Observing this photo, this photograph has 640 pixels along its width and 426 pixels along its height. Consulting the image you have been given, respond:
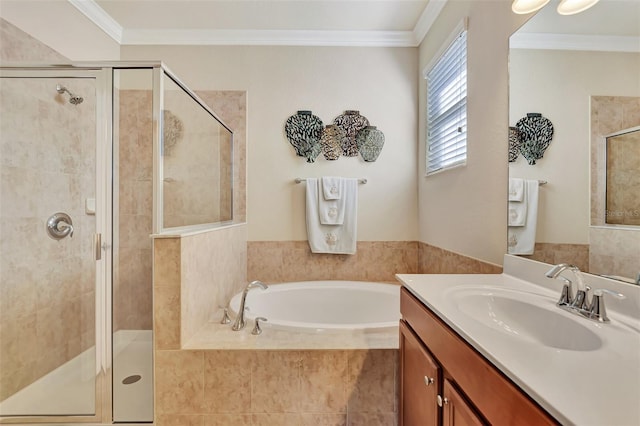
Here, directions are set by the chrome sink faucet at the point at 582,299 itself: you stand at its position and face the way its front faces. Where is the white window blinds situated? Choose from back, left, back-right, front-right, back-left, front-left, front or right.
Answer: right

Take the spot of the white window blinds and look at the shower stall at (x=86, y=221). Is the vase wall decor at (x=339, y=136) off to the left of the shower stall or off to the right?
right

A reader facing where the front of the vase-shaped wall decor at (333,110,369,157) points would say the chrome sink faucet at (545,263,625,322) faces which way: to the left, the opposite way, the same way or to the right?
to the right

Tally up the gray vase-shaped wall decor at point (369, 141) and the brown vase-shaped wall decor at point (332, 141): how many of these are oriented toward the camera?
2

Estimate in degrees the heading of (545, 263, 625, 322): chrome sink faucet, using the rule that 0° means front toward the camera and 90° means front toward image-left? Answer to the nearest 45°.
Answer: approximately 45°

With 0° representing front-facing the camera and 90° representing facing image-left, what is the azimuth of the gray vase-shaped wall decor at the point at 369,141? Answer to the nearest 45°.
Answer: approximately 0°

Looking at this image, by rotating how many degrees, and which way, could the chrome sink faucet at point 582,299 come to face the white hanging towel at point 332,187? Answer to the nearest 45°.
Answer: approximately 90° to its right
